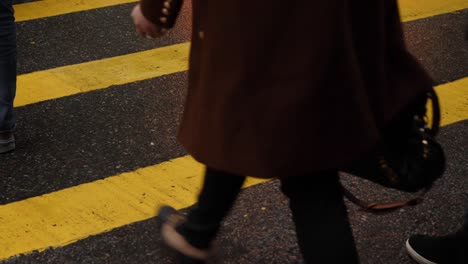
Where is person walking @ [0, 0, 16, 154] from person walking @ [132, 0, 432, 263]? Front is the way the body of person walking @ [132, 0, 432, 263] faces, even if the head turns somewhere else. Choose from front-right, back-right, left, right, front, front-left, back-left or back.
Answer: front-right

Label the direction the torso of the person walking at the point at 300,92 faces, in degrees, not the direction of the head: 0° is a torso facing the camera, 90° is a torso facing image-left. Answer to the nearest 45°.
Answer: approximately 90°
